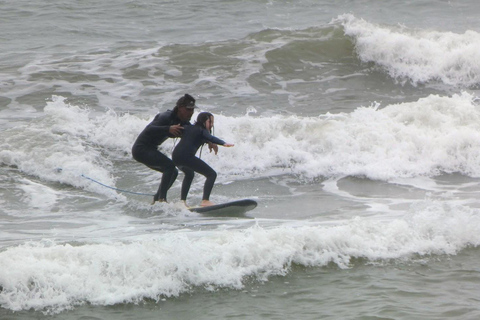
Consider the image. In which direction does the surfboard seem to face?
to the viewer's right

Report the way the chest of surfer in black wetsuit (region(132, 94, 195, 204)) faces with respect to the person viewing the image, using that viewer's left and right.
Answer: facing to the right of the viewer
